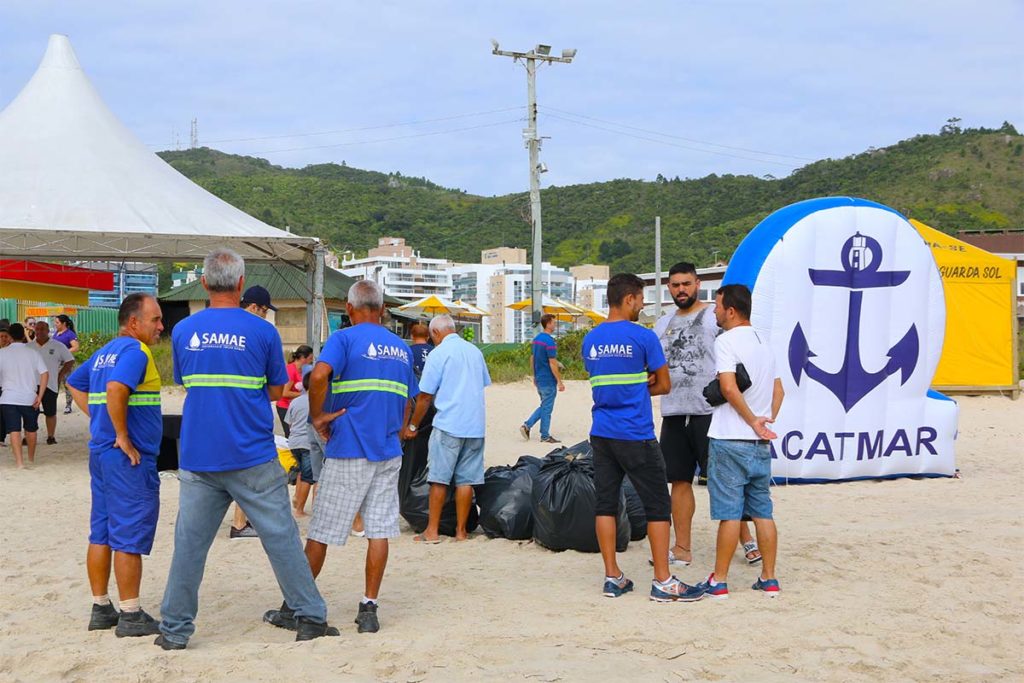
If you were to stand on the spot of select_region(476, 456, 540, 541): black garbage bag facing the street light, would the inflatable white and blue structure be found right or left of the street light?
right

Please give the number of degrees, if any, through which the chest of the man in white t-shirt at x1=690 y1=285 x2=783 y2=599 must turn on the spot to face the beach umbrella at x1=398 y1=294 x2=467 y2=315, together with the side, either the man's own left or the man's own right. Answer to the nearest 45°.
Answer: approximately 45° to the man's own right

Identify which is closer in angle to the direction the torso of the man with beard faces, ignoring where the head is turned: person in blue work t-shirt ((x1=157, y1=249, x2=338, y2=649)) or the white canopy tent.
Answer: the person in blue work t-shirt

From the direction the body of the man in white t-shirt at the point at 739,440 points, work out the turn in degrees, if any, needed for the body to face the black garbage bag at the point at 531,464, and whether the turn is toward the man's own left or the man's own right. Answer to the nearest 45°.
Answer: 0° — they already face it

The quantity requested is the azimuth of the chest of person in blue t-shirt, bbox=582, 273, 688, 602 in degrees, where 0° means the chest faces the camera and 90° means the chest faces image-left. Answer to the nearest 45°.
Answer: approximately 225°

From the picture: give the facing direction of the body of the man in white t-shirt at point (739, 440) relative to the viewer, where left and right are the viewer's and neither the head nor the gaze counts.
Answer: facing away from the viewer and to the left of the viewer

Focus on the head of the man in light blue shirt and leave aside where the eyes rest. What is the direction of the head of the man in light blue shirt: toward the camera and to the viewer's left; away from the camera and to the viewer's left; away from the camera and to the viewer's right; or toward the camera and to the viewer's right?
away from the camera and to the viewer's left

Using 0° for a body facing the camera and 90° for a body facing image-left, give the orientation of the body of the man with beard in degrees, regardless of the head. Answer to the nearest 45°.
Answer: approximately 0°

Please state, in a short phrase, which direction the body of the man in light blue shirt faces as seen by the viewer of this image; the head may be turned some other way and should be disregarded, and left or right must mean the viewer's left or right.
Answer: facing away from the viewer and to the left of the viewer
